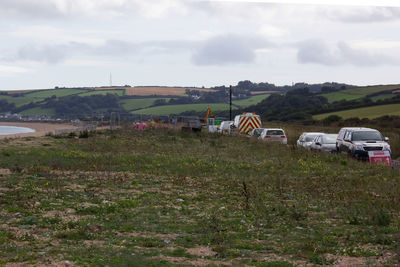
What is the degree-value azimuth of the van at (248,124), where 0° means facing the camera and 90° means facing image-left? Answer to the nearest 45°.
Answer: approximately 180°

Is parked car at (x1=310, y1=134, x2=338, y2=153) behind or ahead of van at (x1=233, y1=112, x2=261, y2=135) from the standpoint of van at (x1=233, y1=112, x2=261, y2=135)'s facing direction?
behind

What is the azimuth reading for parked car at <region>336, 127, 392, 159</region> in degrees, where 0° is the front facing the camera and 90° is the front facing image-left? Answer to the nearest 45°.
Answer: approximately 315°

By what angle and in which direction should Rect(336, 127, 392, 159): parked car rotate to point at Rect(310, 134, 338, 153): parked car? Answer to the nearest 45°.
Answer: approximately 180°

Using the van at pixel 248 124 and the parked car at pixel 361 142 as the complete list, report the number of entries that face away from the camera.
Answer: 1

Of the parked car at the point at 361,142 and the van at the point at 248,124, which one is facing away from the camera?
the van

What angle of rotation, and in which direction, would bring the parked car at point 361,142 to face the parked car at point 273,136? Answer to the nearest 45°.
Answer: approximately 180°
